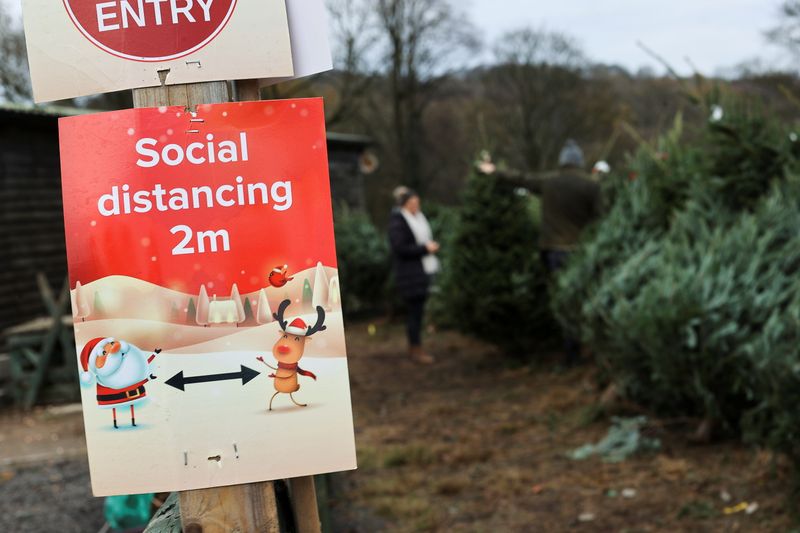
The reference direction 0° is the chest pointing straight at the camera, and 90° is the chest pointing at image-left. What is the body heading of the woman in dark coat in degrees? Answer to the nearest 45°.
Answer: approximately 270°

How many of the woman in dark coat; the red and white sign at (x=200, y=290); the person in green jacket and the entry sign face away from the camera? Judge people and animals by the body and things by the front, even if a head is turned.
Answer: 1

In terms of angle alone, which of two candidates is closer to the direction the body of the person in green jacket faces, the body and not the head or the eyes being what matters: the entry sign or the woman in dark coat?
the woman in dark coat

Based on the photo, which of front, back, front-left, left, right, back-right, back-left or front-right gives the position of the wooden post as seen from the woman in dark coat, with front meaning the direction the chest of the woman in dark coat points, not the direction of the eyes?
right

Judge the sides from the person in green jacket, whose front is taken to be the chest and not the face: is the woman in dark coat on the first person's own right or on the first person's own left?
on the first person's own left

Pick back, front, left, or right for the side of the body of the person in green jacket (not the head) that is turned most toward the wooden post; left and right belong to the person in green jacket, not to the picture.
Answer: back

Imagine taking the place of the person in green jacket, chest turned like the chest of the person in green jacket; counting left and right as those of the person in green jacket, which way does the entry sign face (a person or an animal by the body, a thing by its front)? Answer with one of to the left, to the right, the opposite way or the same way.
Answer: the opposite way

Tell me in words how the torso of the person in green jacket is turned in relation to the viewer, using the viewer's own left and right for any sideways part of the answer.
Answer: facing away from the viewer

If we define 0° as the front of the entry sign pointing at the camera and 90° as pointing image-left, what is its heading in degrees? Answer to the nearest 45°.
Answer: approximately 0°
